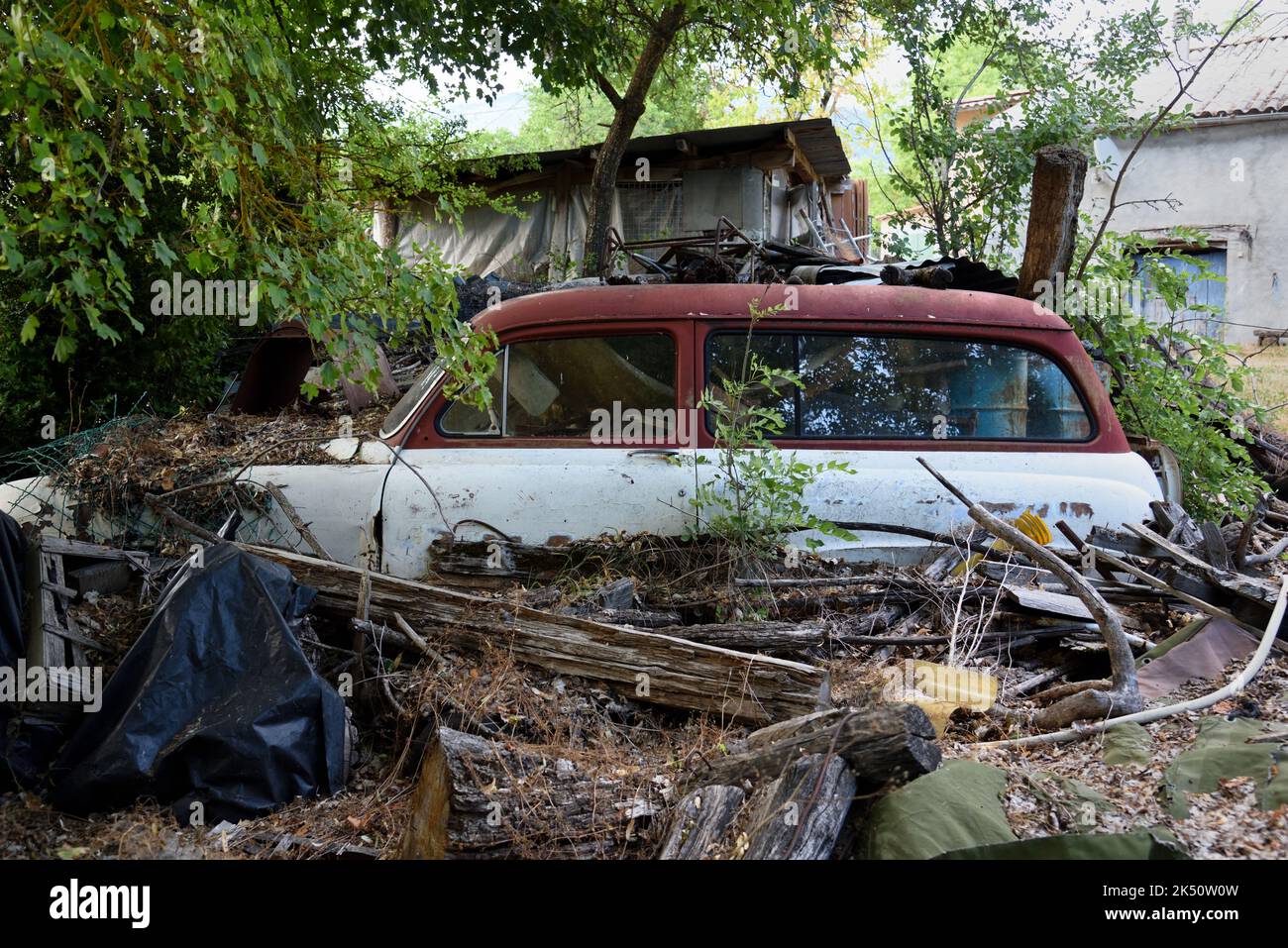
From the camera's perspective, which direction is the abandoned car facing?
to the viewer's left

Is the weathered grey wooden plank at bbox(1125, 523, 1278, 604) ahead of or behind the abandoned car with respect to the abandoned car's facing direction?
behind

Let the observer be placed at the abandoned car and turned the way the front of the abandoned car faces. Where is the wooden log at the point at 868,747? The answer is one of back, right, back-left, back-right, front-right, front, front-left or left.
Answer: left

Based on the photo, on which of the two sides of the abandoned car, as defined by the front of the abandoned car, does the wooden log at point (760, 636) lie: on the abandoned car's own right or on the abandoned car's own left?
on the abandoned car's own left

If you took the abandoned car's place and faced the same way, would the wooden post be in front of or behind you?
behind

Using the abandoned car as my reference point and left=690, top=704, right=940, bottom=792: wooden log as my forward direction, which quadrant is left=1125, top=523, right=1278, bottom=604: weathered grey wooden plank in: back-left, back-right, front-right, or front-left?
front-left

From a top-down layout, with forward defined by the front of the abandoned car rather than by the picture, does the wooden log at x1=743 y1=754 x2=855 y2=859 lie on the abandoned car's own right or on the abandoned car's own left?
on the abandoned car's own left

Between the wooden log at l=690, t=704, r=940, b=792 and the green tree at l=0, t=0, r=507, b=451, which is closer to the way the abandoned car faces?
the green tree
